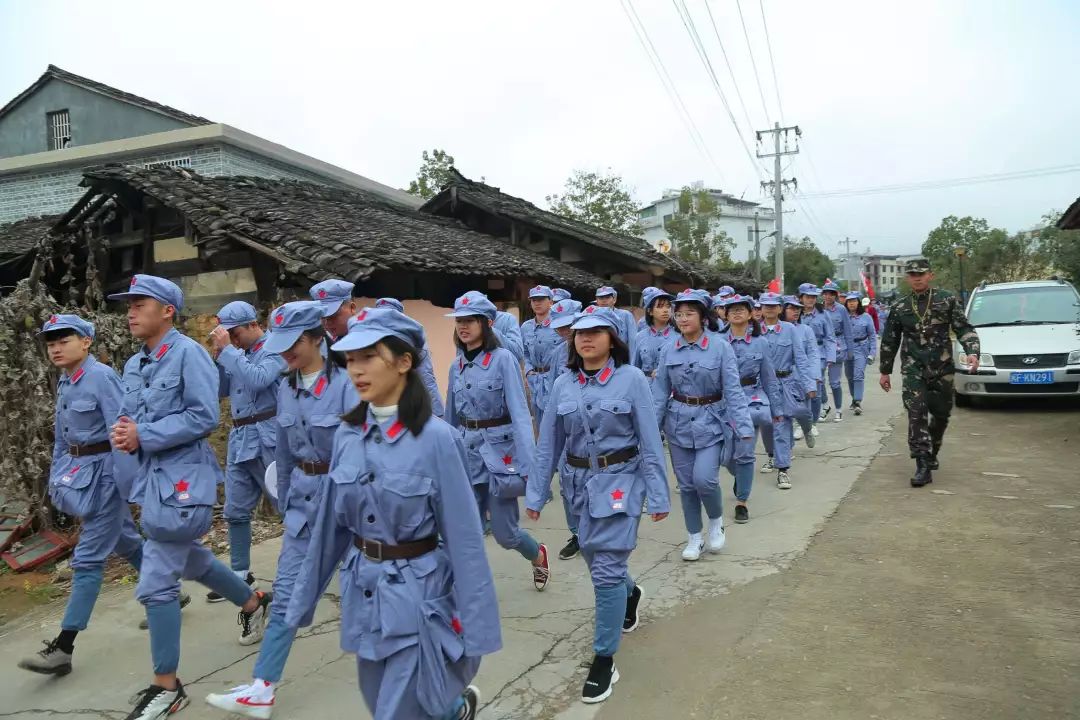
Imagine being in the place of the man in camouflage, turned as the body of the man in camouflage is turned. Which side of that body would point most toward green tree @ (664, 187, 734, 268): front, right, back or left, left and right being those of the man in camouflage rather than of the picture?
back

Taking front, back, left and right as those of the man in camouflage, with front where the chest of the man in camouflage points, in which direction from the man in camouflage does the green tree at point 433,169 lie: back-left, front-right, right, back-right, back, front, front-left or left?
back-right

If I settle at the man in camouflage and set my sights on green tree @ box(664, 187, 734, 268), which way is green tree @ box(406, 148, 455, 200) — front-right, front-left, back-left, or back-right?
front-left

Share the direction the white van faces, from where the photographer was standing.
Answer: facing the viewer

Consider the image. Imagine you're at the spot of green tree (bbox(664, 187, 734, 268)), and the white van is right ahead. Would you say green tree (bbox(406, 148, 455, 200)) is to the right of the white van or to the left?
right

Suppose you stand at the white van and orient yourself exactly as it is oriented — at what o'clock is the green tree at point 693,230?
The green tree is roughly at 5 o'clock from the white van.

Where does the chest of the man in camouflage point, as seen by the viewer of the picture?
toward the camera
